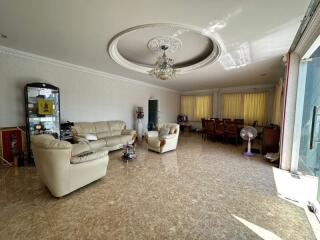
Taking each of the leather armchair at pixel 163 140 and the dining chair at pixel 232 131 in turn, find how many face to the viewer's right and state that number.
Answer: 0

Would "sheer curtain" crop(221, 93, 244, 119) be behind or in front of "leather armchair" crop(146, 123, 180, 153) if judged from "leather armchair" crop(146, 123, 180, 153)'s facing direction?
behind

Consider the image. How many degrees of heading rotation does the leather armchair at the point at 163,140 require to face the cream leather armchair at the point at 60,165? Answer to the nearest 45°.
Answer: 0° — it already faces it

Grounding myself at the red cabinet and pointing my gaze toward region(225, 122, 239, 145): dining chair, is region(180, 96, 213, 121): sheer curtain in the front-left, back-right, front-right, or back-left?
front-left

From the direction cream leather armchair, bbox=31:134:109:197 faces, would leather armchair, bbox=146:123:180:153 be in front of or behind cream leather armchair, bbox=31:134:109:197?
in front

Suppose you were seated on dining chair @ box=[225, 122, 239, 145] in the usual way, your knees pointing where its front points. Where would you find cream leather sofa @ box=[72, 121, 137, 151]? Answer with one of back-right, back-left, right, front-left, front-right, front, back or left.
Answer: left

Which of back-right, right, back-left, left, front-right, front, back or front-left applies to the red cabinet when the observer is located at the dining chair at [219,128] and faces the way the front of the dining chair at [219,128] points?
left

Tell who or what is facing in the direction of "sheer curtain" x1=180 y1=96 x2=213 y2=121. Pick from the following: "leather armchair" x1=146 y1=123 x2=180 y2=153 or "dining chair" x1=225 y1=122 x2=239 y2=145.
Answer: the dining chair

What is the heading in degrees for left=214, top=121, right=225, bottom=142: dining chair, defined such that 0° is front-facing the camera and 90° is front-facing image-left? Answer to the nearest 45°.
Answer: approximately 135°

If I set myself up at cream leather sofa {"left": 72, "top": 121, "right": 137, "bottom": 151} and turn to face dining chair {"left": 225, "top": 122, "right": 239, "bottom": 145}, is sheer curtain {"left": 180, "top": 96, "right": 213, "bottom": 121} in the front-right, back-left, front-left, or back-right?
front-left

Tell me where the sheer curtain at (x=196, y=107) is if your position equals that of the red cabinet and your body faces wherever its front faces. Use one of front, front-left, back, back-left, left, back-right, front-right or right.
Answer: front-left

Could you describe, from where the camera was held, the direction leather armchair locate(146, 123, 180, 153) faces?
facing the viewer and to the left of the viewer

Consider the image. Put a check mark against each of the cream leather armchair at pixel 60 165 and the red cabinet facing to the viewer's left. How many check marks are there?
0

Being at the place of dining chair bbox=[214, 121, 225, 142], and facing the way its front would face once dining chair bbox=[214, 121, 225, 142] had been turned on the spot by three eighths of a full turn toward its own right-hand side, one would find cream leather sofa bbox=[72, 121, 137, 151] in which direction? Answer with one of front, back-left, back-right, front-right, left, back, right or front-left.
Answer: back-right

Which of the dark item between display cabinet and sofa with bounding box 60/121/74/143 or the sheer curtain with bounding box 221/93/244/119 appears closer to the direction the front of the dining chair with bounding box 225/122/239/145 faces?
the sheer curtain

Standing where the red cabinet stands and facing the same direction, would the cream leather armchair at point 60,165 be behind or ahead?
ahead

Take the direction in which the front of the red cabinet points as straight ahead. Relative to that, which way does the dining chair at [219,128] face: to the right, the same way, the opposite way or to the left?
to the left

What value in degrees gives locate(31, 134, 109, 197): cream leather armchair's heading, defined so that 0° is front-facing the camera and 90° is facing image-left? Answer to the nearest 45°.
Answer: approximately 225°
